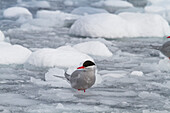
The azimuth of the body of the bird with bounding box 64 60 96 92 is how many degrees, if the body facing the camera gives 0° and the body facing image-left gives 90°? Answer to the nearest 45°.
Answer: approximately 270°

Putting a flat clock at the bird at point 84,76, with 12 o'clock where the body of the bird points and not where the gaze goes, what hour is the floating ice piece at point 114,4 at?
The floating ice piece is roughly at 9 o'clock from the bird.

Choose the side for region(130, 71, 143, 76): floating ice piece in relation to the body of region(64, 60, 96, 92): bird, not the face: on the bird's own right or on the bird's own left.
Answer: on the bird's own left

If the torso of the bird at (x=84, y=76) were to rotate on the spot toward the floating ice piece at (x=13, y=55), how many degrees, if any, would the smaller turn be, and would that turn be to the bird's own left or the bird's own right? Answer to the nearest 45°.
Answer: approximately 135° to the bird's own left

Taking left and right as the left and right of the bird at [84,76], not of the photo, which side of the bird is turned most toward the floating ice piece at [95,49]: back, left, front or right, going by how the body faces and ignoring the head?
left

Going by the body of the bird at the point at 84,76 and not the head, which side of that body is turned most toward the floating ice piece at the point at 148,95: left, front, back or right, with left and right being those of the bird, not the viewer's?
front

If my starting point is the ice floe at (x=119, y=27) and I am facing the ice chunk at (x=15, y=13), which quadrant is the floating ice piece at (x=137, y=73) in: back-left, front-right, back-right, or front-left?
back-left

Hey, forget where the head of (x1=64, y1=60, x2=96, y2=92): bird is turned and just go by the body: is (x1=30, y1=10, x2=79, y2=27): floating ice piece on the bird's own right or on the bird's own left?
on the bird's own left

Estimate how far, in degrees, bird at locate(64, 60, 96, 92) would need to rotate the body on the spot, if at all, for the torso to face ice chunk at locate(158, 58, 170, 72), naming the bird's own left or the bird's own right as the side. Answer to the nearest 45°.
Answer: approximately 45° to the bird's own left
